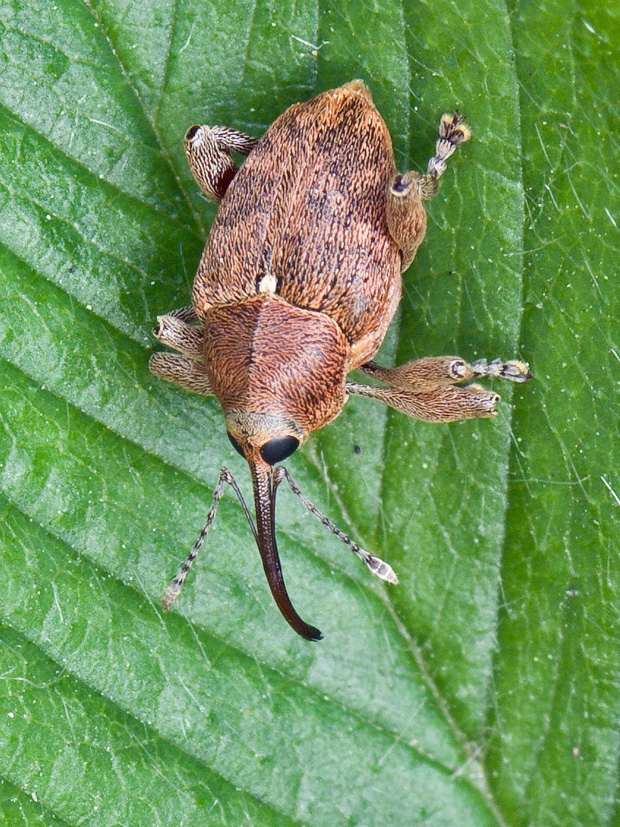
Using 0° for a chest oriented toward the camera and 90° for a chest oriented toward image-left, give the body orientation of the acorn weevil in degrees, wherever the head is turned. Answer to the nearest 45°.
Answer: approximately 0°
